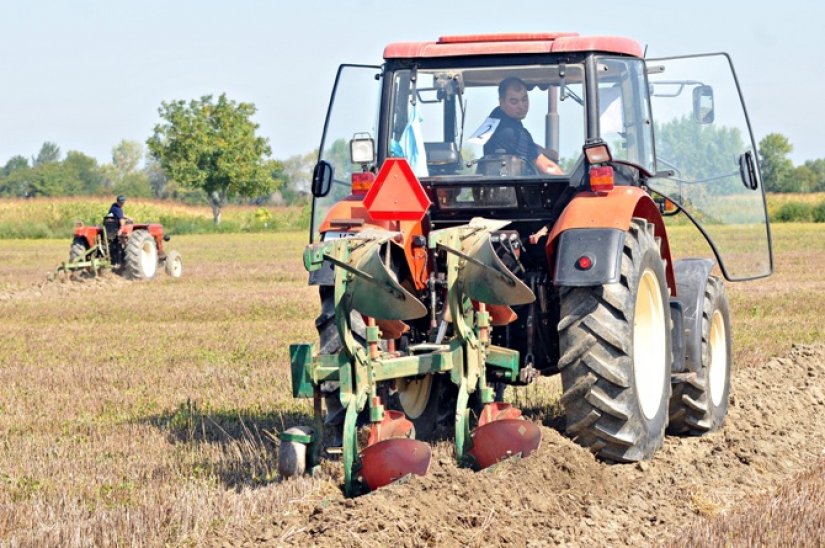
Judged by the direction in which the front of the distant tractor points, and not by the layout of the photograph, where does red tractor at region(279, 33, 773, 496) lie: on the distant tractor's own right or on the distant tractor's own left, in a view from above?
on the distant tractor's own right

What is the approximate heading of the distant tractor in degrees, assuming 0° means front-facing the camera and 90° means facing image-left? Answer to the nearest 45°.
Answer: approximately 225°

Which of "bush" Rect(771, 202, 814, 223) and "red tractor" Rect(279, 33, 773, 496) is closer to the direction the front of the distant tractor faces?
the bush

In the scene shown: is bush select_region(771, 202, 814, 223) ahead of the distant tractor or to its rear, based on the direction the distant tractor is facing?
ahead

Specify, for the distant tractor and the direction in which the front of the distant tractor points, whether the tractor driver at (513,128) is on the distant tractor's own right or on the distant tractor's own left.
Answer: on the distant tractor's own right

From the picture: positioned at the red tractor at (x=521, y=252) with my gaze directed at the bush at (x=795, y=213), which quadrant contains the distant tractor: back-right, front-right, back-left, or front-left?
front-left

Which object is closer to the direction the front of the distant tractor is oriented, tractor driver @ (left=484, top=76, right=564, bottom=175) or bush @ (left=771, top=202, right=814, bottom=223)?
the bush
